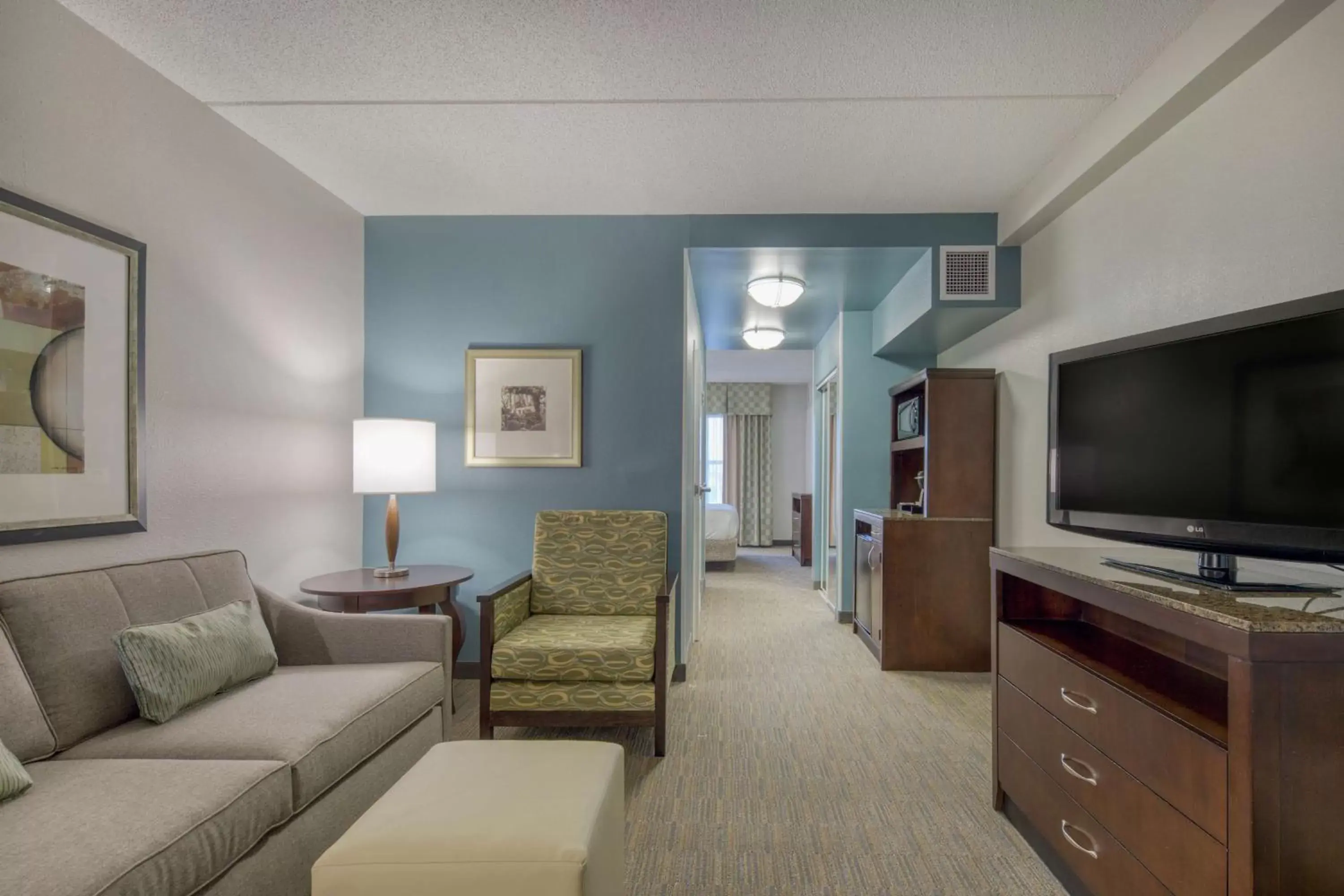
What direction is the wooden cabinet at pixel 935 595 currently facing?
to the viewer's left

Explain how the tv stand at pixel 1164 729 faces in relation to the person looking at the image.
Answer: facing the viewer and to the left of the viewer

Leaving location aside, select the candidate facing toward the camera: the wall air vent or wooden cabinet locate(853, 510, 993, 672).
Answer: the wall air vent

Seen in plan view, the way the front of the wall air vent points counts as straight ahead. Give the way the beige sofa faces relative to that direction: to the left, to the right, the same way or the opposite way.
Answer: to the left

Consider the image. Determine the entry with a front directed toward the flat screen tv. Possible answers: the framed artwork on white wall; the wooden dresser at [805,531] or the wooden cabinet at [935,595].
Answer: the framed artwork on white wall

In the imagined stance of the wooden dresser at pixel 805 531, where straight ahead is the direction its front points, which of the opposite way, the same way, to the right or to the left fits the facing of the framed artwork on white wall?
the opposite way

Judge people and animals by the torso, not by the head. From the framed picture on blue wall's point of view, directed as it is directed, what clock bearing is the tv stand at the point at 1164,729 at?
The tv stand is roughly at 11 o'clock from the framed picture on blue wall.

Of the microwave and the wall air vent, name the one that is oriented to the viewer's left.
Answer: the microwave

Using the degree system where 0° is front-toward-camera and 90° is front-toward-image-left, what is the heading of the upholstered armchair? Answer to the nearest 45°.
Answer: approximately 0°

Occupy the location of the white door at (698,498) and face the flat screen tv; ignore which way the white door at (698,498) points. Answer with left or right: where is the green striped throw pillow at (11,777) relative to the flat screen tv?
right

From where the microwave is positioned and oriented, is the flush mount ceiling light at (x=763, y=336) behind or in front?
in front

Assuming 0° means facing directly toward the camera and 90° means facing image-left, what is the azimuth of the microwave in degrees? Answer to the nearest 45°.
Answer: approximately 90°

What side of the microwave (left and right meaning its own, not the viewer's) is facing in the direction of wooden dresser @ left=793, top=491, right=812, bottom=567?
right

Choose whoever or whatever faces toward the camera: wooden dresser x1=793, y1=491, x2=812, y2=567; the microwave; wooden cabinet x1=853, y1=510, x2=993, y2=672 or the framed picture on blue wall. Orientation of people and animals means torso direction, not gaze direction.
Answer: the framed picture on blue wall

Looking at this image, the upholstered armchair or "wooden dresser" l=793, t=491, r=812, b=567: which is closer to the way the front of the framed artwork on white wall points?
the upholstered armchair

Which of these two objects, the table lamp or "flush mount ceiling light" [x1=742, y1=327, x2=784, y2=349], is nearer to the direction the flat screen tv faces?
the table lamp

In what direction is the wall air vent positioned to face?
toward the camera

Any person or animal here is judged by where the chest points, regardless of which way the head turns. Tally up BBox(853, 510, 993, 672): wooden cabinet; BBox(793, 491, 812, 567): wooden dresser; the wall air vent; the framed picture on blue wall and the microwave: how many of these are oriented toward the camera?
2

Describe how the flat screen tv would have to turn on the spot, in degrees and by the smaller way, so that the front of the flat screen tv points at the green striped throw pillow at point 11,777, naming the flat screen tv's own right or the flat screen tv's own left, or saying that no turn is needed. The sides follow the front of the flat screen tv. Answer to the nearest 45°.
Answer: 0° — it already faces it

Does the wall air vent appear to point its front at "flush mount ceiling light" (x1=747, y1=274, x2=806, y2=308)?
no

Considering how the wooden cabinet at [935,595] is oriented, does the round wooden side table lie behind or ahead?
ahead
